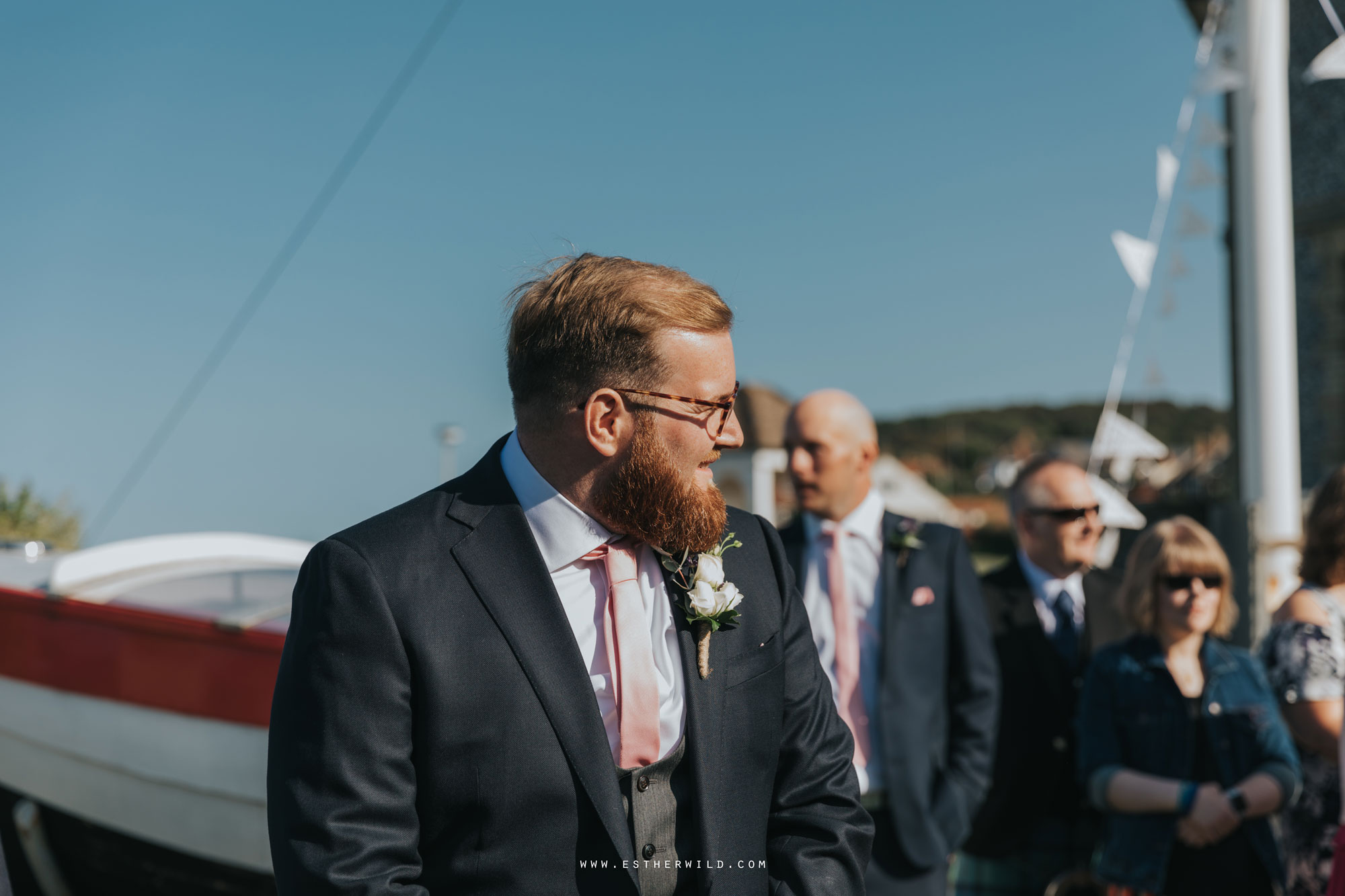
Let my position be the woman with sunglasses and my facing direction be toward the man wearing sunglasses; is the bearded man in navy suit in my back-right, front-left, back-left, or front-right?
back-left

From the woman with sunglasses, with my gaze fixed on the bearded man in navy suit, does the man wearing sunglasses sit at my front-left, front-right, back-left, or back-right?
back-right

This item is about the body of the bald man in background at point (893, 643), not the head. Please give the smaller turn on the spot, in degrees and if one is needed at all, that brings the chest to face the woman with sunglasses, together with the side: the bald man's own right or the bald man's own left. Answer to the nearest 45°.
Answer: approximately 135° to the bald man's own left

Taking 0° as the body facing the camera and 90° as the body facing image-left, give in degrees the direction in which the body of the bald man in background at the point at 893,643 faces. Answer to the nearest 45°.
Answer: approximately 45°

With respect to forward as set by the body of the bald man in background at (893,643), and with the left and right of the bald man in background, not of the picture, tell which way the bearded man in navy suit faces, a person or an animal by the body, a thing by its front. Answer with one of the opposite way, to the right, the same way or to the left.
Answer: to the left

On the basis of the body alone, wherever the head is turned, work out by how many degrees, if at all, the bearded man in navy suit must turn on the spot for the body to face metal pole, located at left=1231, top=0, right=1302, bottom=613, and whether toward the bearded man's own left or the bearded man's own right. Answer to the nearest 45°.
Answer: approximately 90° to the bearded man's own left

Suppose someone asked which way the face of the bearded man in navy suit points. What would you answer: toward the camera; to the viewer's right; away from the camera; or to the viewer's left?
to the viewer's right

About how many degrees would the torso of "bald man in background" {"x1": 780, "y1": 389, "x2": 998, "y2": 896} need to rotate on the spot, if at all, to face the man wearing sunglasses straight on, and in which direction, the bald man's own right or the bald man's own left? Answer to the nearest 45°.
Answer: approximately 180°

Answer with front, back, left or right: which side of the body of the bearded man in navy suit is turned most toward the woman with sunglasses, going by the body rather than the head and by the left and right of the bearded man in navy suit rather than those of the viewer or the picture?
left

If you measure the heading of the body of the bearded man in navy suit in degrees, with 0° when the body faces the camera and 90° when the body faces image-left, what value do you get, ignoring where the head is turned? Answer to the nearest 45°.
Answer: approximately 315°
